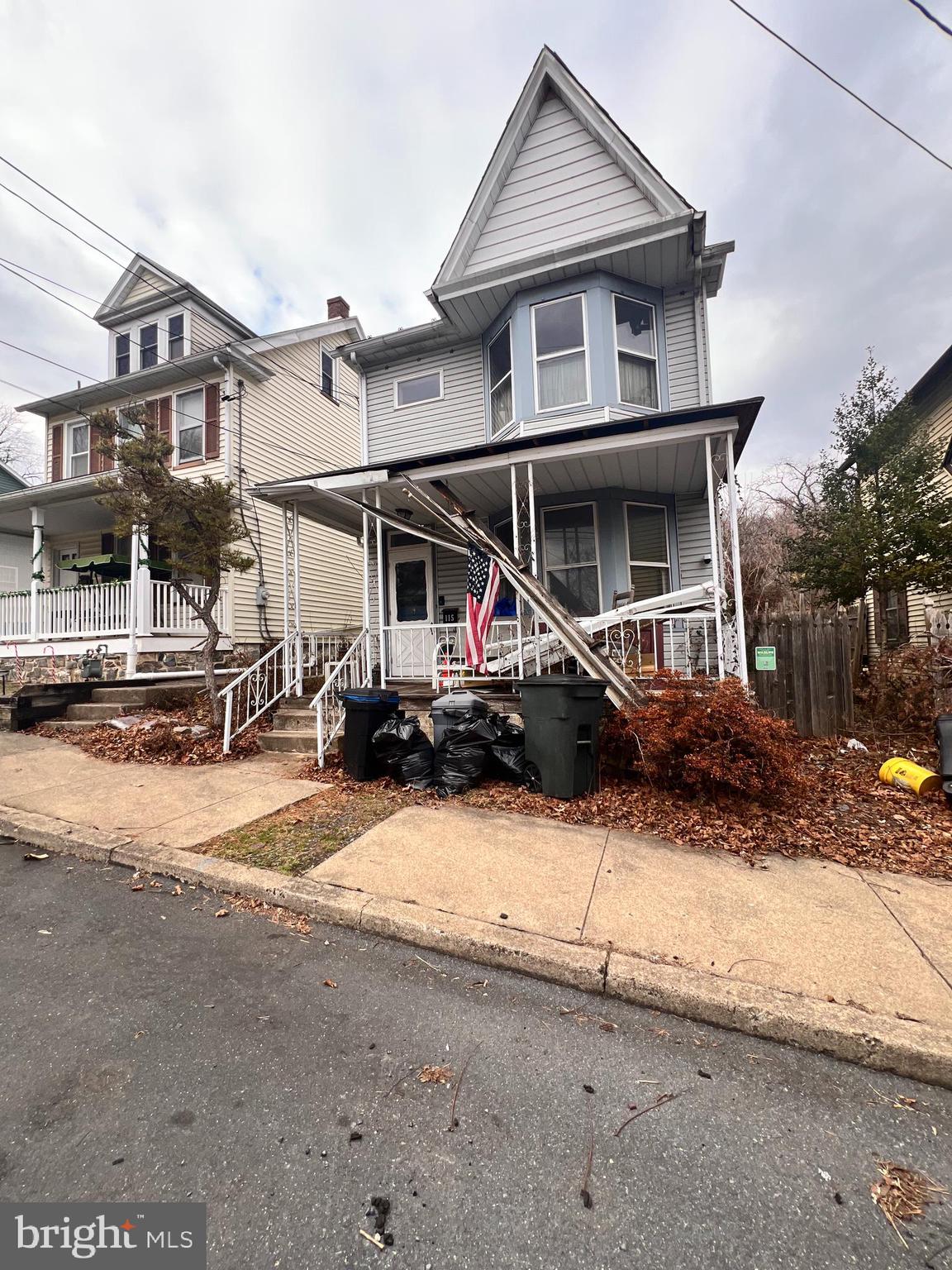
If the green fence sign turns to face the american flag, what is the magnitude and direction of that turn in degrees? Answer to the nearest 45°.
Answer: approximately 45° to its right

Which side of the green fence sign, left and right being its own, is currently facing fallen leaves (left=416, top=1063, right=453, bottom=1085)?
front

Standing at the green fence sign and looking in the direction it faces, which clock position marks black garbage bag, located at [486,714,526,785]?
The black garbage bag is roughly at 1 o'clock from the green fence sign.

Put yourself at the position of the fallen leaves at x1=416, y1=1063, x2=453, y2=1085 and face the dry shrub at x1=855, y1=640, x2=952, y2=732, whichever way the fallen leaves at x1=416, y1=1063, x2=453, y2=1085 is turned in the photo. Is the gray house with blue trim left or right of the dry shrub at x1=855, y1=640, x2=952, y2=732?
left

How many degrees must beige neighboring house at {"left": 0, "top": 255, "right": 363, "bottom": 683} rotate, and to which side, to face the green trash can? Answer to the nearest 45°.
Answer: approximately 45° to its left

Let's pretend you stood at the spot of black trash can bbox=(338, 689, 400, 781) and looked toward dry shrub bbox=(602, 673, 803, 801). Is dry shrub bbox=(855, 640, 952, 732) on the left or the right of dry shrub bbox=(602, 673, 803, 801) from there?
left

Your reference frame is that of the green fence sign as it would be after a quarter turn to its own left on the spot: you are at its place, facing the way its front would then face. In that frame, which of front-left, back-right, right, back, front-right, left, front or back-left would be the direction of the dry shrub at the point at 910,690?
front-left

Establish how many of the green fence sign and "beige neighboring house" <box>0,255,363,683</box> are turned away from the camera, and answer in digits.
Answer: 0

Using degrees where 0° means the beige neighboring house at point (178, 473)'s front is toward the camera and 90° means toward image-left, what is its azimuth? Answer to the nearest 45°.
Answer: approximately 45°

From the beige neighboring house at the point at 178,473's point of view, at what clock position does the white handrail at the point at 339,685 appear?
The white handrail is roughly at 10 o'clock from the beige neighboring house.

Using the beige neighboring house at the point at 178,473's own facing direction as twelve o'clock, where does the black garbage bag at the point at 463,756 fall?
The black garbage bag is roughly at 10 o'clock from the beige neighboring house.

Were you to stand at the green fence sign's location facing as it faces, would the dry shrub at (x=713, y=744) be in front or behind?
in front
